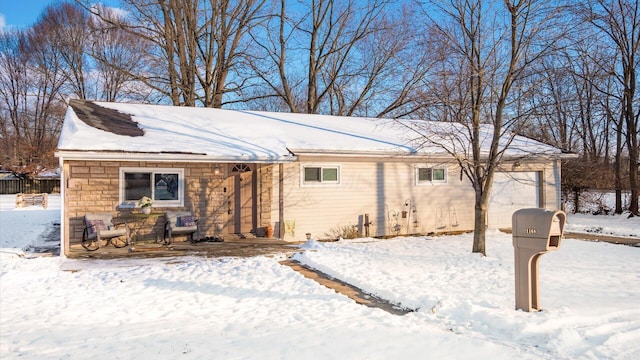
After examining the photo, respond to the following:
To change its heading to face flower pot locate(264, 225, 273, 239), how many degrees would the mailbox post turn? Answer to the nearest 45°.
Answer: approximately 180°

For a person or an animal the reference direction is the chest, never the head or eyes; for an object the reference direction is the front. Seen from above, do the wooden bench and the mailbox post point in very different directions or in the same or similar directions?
same or similar directions

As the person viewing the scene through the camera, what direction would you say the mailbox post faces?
facing the viewer and to the right of the viewer

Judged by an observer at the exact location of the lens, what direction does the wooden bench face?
facing the viewer

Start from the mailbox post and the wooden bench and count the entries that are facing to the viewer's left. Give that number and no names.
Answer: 0

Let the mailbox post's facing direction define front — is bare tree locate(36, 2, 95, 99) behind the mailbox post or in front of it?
behind

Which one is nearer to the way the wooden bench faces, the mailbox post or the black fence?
the mailbox post

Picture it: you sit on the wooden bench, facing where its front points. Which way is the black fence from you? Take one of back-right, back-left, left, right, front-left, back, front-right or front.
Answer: back

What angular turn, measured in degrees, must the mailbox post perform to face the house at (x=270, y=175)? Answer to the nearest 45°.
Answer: approximately 180°
